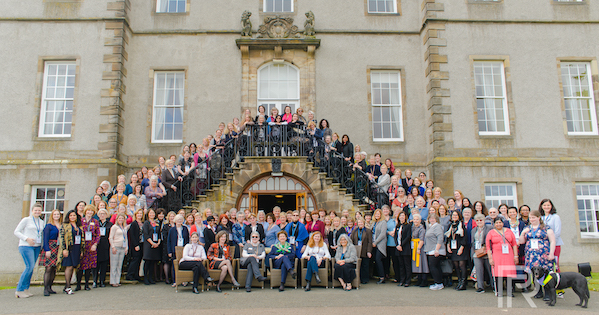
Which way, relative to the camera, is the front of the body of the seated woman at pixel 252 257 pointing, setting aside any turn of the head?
toward the camera

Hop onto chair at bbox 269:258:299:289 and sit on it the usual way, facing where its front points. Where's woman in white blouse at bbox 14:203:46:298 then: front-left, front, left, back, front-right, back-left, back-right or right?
right

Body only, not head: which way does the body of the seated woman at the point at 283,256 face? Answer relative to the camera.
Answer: toward the camera

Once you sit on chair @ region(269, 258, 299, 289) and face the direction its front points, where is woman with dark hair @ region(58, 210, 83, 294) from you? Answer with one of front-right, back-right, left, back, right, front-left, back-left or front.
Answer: right

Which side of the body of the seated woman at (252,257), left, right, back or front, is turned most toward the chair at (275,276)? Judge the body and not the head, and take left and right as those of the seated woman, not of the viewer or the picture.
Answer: left

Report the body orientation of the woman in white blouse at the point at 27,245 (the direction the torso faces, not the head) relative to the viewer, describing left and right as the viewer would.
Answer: facing the viewer and to the right of the viewer

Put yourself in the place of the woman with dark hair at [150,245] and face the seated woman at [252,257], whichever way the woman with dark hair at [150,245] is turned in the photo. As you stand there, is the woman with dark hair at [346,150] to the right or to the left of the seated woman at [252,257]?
left

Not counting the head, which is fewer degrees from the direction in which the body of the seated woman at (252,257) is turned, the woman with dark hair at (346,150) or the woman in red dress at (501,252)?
the woman in red dress

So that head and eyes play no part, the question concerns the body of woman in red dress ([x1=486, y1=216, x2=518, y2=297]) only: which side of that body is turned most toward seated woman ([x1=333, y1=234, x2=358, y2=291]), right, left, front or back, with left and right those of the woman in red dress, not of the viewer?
right

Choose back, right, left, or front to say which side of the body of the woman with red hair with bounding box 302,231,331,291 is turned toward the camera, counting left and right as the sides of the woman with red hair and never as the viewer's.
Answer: front

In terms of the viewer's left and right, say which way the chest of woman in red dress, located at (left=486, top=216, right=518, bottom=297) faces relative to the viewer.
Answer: facing the viewer

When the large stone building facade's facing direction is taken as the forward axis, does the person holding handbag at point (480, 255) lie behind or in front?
in front

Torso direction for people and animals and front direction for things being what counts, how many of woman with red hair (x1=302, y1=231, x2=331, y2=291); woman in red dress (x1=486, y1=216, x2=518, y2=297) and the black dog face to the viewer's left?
1

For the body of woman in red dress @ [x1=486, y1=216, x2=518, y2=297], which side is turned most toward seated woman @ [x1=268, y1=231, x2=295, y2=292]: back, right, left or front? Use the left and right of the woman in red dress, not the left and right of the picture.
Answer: right
